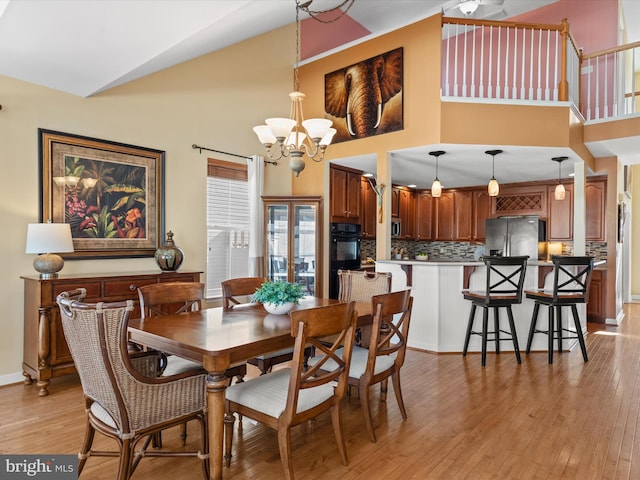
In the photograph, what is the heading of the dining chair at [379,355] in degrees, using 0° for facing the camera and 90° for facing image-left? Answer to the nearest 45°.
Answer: approximately 135°

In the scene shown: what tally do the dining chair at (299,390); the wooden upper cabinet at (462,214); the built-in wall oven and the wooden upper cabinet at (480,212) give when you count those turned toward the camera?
3

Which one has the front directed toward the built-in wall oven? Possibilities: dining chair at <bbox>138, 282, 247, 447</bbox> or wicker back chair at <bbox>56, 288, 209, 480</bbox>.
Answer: the wicker back chair

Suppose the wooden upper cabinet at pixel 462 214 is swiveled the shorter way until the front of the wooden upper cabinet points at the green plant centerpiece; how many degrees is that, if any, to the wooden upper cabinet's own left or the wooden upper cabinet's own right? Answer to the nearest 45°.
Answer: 0° — it already faces it

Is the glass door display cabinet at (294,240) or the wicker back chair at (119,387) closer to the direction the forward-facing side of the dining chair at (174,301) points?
the wicker back chair

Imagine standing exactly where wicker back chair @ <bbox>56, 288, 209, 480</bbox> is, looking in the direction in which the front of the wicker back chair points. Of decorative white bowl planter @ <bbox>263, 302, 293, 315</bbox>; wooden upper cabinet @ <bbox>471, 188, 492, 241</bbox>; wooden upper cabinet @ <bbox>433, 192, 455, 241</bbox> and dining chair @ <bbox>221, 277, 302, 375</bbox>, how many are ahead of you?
4

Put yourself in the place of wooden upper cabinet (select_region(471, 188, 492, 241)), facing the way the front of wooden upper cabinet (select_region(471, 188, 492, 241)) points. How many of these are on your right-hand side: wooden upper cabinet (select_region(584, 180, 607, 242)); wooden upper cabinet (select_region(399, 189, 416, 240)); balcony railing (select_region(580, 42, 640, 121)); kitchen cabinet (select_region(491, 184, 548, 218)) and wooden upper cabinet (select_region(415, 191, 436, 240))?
2

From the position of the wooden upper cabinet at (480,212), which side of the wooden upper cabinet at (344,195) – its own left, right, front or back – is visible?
left

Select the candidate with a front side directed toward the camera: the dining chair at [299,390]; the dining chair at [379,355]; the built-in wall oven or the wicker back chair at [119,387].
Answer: the built-in wall oven

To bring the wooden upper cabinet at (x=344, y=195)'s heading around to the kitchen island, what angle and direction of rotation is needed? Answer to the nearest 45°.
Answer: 0° — it already faces it

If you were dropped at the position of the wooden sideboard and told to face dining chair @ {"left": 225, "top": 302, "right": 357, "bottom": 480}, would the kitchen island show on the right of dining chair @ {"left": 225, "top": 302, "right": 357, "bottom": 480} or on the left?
left

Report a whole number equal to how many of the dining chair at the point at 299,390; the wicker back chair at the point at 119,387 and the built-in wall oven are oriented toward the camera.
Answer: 1
